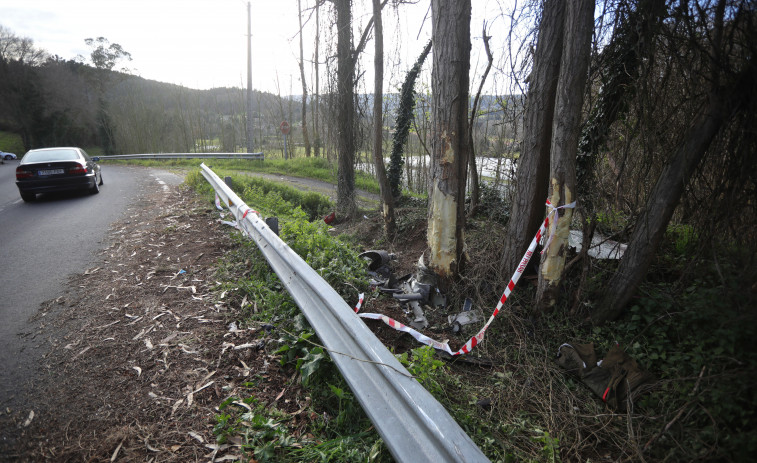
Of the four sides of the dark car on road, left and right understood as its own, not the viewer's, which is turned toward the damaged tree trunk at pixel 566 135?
back

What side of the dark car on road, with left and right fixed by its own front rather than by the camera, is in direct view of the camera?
back

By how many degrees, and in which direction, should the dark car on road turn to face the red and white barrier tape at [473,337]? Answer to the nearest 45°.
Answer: approximately 180°

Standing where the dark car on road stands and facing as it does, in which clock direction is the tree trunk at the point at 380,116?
The tree trunk is roughly at 5 o'clock from the dark car on road.

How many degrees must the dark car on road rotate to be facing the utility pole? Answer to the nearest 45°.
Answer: approximately 45° to its right

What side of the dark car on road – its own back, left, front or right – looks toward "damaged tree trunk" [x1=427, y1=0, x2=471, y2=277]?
back

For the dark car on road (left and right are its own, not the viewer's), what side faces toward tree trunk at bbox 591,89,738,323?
back
